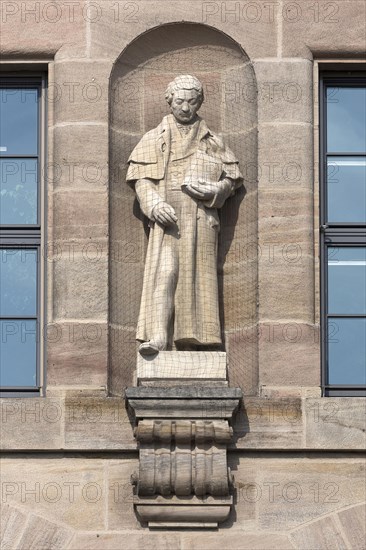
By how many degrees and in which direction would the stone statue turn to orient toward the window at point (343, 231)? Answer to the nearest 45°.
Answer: approximately 90° to its left

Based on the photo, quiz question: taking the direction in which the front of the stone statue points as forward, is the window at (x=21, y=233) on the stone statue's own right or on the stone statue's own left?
on the stone statue's own right

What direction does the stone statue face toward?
toward the camera
